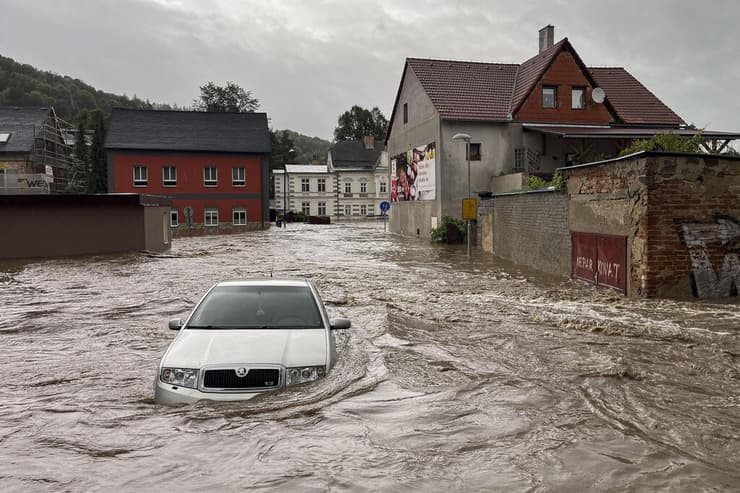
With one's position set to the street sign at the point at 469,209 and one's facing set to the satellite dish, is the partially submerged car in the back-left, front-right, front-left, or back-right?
back-right

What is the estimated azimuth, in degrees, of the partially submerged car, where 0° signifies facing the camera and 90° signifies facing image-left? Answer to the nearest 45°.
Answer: approximately 0°

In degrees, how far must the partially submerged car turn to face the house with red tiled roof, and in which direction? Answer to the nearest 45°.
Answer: approximately 135° to its left

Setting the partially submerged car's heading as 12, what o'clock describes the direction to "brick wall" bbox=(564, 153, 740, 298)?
The brick wall is roughly at 8 o'clock from the partially submerged car.

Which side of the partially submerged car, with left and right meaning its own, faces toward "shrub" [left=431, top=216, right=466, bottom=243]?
back

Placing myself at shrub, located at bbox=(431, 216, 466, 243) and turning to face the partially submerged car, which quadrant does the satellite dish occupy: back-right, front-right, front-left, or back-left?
back-left

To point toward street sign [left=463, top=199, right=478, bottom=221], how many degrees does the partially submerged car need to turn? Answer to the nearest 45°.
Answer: approximately 135° to its left

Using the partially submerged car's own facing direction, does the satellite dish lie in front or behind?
behind

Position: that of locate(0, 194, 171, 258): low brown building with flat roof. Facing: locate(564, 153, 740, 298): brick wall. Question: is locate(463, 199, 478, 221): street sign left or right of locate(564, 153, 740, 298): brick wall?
left
